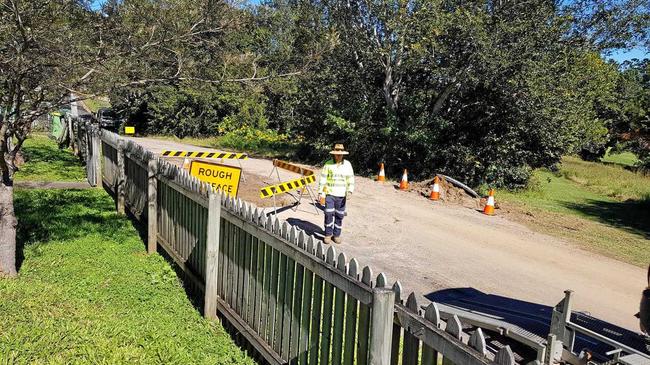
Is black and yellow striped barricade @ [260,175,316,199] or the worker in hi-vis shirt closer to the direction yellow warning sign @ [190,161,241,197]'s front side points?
the worker in hi-vis shirt

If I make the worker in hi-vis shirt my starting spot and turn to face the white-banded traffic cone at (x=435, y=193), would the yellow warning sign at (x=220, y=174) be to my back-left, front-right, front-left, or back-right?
front-left

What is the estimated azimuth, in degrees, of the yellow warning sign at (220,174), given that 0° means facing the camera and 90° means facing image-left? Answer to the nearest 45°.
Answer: approximately 0°

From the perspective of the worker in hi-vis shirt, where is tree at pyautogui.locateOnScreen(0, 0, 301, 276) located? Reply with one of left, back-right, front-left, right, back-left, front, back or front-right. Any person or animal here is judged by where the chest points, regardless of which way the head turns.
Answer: front-right

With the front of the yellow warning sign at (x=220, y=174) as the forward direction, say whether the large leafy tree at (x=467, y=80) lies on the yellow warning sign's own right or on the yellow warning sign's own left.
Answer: on the yellow warning sign's own left

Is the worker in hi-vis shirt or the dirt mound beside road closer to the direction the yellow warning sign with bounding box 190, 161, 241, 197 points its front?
the worker in hi-vis shirt

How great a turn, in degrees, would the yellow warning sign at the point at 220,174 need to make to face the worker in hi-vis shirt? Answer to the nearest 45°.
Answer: approximately 90° to its left

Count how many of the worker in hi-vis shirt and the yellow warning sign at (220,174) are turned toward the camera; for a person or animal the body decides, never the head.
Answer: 2

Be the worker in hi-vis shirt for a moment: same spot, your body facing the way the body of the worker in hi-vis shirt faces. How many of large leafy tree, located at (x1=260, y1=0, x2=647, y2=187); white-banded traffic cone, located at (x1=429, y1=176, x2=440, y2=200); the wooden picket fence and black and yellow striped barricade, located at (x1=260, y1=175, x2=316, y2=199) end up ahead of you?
1

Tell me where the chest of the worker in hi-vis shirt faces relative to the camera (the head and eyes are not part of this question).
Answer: toward the camera

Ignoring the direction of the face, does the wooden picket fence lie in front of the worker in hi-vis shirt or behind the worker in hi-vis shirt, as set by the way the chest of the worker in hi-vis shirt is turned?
in front

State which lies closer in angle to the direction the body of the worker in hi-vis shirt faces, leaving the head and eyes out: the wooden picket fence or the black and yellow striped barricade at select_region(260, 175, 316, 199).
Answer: the wooden picket fence

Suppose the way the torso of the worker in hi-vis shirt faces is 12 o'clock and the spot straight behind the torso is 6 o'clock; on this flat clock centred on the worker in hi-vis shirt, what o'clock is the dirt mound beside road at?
The dirt mound beside road is roughly at 7 o'clock from the worker in hi-vis shirt.

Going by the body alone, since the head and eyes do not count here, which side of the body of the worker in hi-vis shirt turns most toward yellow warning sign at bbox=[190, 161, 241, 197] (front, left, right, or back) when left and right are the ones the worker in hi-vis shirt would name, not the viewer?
right

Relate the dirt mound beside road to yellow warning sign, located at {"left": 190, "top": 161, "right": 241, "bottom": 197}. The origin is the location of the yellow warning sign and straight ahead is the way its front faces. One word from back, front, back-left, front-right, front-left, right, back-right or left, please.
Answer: back-left
